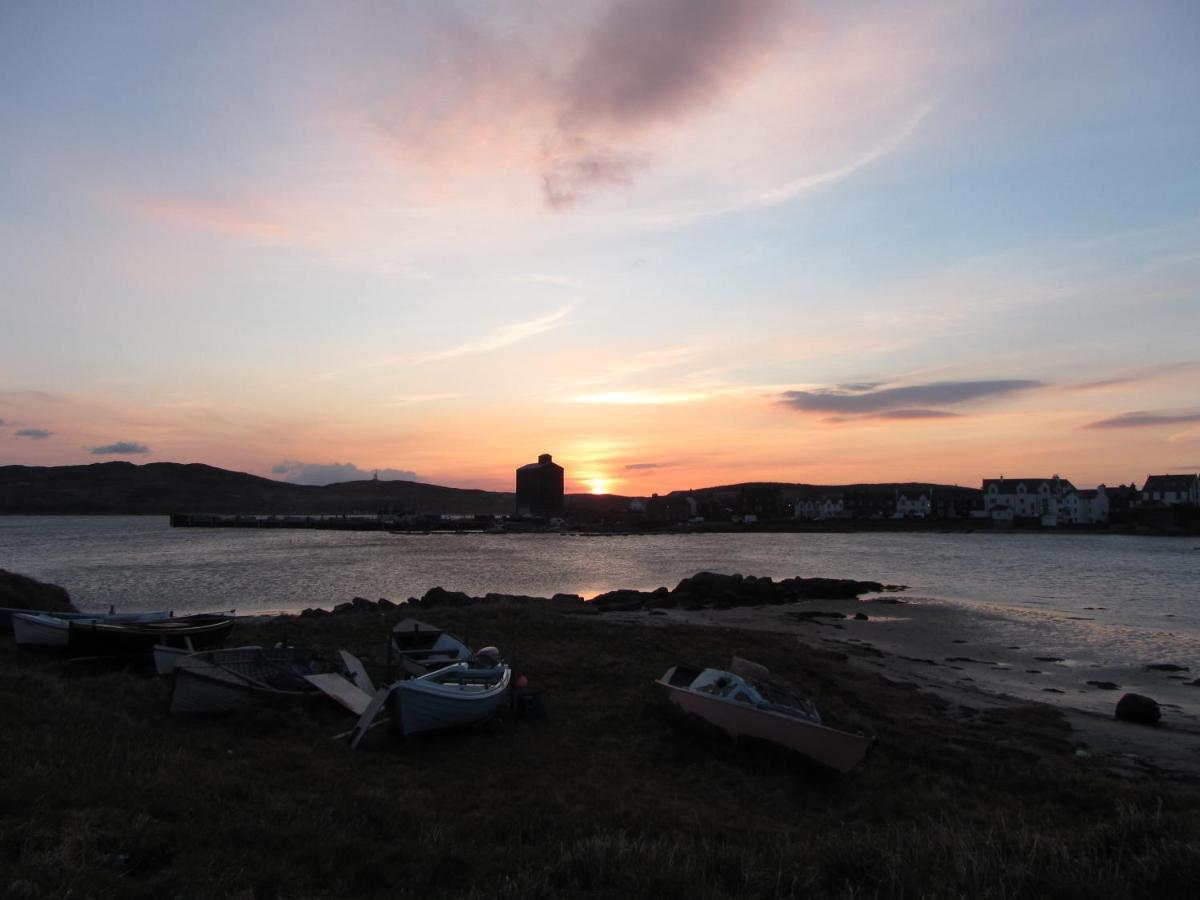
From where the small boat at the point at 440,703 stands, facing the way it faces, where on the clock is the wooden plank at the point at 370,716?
The wooden plank is roughly at 1 o'clock from the small boat.

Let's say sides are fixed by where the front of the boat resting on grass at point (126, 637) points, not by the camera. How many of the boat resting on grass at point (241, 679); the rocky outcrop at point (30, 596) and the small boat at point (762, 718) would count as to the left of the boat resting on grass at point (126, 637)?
1

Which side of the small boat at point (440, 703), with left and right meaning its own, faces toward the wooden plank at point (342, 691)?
right

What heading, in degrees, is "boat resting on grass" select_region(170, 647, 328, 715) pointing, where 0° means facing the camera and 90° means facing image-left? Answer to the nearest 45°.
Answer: approximately 45°

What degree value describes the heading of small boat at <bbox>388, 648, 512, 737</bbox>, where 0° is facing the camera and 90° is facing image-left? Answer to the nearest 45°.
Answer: approximately 45°

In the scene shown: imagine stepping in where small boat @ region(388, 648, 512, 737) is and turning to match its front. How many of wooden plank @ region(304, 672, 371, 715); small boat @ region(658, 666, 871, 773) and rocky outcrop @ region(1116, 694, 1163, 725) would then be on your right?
1

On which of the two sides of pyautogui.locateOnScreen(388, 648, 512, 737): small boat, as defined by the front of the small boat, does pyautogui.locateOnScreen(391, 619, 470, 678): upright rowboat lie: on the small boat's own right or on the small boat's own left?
on the small boat's own right

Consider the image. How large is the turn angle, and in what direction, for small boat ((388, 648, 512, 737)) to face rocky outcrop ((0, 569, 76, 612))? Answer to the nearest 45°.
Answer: approximately 90° to its right
